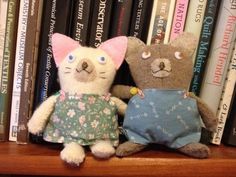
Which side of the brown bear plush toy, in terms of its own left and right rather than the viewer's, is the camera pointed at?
front
